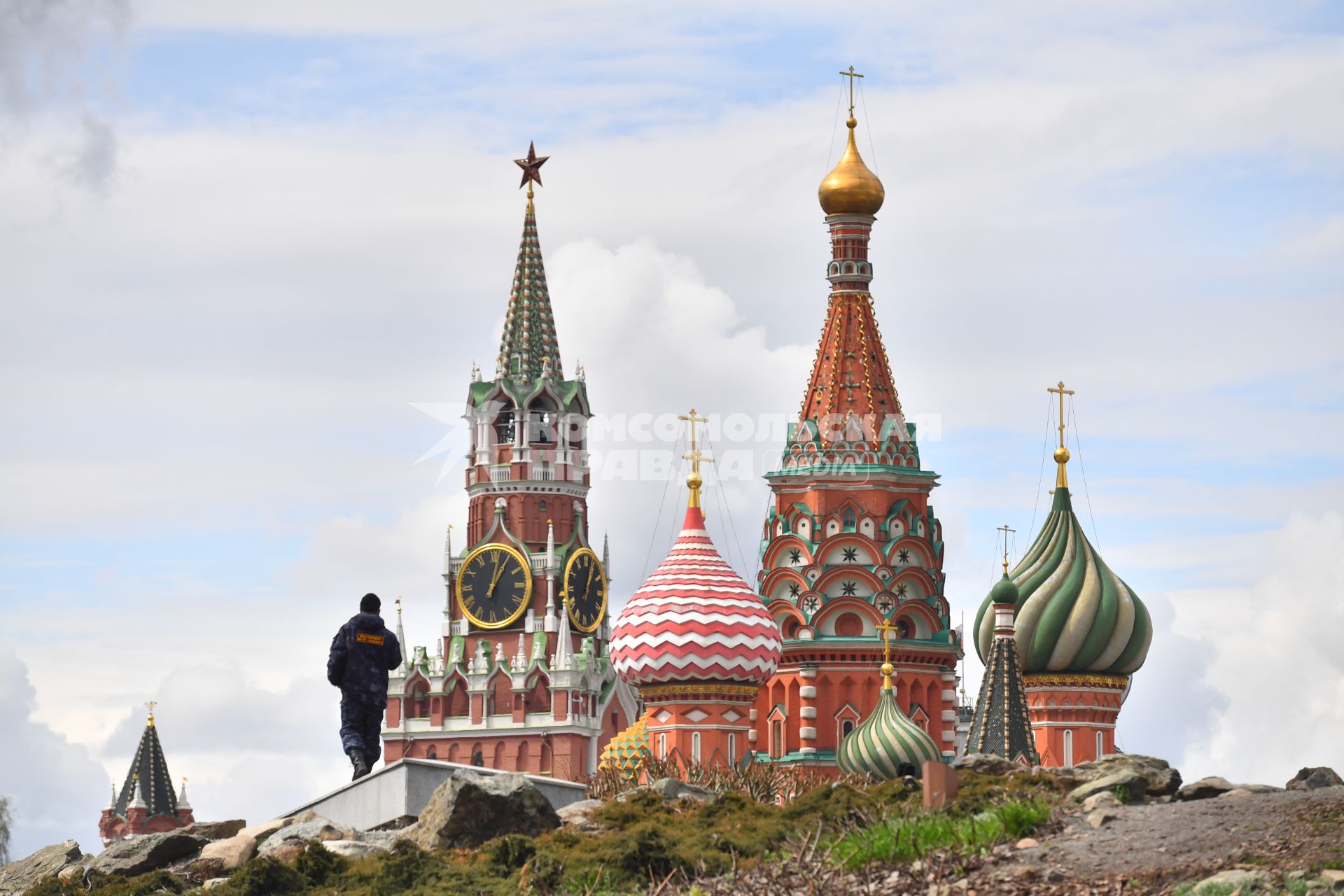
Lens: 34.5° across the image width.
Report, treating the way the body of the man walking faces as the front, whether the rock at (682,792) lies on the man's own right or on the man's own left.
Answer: on the man's own right

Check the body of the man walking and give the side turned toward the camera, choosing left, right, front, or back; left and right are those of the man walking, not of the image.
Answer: back

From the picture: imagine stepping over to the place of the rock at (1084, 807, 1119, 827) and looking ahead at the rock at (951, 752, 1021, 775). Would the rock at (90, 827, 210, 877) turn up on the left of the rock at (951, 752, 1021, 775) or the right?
left

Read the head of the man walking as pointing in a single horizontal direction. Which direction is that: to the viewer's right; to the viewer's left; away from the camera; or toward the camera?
away from the camera

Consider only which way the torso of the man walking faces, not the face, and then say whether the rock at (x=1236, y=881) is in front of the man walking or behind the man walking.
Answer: behind

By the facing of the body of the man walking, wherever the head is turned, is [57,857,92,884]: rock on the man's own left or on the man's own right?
on the man's own left

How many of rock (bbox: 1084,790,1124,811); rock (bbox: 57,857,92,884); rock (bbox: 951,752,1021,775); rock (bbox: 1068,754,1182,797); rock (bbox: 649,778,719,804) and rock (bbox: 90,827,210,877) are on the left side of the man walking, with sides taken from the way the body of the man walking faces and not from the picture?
2

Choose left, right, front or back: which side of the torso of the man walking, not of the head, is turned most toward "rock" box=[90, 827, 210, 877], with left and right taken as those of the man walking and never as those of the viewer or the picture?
left

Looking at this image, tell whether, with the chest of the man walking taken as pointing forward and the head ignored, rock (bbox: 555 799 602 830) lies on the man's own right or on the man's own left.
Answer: on the man's own right
